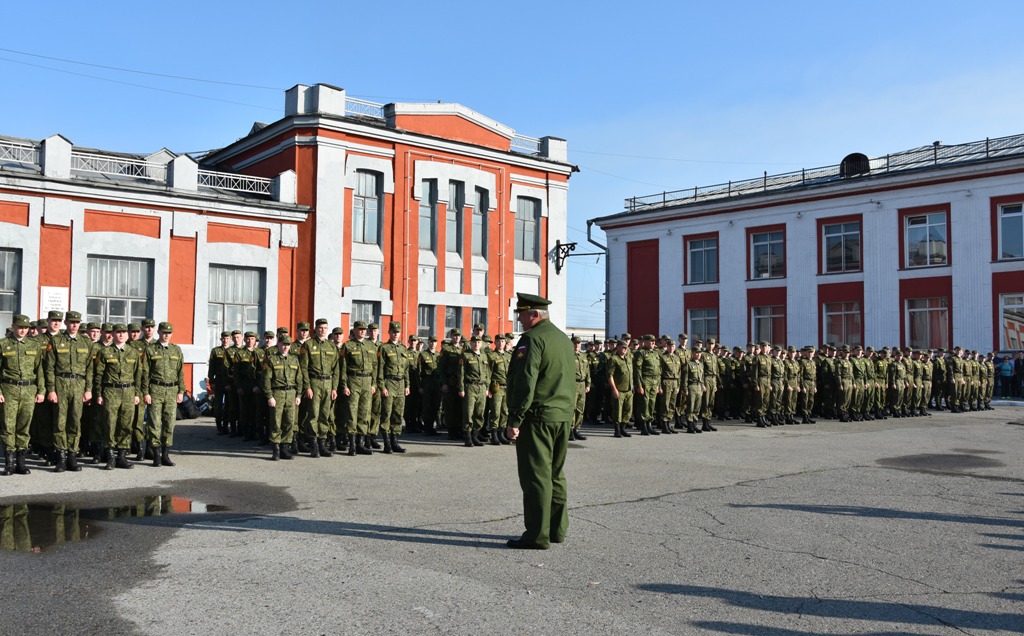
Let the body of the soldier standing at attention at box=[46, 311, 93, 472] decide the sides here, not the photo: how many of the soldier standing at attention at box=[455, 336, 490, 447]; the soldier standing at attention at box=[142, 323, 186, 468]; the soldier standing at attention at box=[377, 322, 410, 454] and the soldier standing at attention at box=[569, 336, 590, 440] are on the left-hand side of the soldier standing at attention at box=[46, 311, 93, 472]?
4

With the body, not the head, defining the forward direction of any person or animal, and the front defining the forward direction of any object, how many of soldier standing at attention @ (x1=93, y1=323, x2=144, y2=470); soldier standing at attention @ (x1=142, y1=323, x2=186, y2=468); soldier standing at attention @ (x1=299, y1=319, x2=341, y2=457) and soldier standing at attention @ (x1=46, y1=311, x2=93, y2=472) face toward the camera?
4

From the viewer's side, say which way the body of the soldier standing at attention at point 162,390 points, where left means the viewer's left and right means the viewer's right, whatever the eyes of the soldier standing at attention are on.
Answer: facing the viewer

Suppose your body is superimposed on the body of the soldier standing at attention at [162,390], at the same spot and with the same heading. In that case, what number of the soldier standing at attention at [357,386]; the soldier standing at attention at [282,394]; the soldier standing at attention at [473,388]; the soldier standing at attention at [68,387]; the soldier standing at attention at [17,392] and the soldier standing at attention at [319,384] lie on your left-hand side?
4

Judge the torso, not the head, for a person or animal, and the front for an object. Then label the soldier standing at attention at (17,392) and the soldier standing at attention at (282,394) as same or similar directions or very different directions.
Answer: same or similar directions

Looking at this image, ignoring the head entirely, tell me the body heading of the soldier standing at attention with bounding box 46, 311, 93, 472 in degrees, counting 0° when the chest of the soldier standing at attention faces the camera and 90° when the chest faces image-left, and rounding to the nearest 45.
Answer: approximately 0°

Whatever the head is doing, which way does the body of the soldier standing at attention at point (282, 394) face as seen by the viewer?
toward the camera

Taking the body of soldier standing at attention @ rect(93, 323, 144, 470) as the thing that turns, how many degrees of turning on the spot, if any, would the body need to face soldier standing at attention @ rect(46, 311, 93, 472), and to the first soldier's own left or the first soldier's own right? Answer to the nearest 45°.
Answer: approximately 90° to the first soldier's own right

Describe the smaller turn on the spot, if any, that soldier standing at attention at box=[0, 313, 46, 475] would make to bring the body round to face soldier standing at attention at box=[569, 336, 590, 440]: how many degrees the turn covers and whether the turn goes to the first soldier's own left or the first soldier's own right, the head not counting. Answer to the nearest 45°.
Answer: approximately 90° to the first soldier's own left

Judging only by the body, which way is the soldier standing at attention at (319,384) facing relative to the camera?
toward the camera

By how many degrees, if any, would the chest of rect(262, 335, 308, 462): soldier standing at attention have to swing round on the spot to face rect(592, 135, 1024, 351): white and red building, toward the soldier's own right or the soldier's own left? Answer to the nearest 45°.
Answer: approximately 135° to the soldier's own left

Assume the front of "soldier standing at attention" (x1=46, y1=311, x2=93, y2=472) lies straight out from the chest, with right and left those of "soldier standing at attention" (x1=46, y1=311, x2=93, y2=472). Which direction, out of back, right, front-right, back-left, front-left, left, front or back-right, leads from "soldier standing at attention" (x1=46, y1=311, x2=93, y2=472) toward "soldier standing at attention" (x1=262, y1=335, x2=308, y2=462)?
left
